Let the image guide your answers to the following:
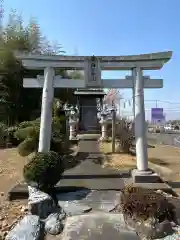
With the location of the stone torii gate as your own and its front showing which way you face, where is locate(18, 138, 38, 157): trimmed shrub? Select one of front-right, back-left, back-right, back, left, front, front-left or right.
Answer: back-right

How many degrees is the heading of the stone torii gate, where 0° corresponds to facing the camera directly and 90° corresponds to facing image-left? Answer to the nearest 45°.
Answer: approximately 0°
